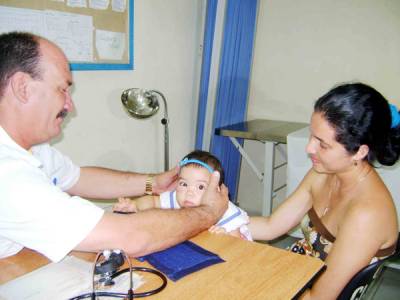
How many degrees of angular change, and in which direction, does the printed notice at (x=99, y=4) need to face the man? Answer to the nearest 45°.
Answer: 0° — it already faces them

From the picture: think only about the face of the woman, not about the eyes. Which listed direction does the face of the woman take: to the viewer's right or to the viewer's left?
to the viewer's left

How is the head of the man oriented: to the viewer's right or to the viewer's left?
to the viewer's right

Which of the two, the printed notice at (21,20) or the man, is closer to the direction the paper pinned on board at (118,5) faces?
the man

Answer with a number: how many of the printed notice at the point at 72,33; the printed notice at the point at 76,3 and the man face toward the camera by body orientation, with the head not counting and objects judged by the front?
2

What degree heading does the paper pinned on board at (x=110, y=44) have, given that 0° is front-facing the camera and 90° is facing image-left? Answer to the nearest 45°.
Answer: approximately 0°

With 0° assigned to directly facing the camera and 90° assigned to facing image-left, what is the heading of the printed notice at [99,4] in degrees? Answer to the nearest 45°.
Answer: approximately 0°

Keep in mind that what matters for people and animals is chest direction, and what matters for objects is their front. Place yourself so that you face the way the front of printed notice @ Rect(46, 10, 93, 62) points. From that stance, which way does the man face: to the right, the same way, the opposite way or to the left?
to the left

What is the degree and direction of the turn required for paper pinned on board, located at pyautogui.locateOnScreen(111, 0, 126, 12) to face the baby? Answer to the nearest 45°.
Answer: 0° — it already faces them

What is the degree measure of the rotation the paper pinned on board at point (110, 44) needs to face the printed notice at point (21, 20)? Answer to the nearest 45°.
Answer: approximately 45° to its right

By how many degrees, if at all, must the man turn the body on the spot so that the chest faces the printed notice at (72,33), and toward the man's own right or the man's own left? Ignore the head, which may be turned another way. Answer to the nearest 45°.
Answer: approximately 90° to the man's own left
